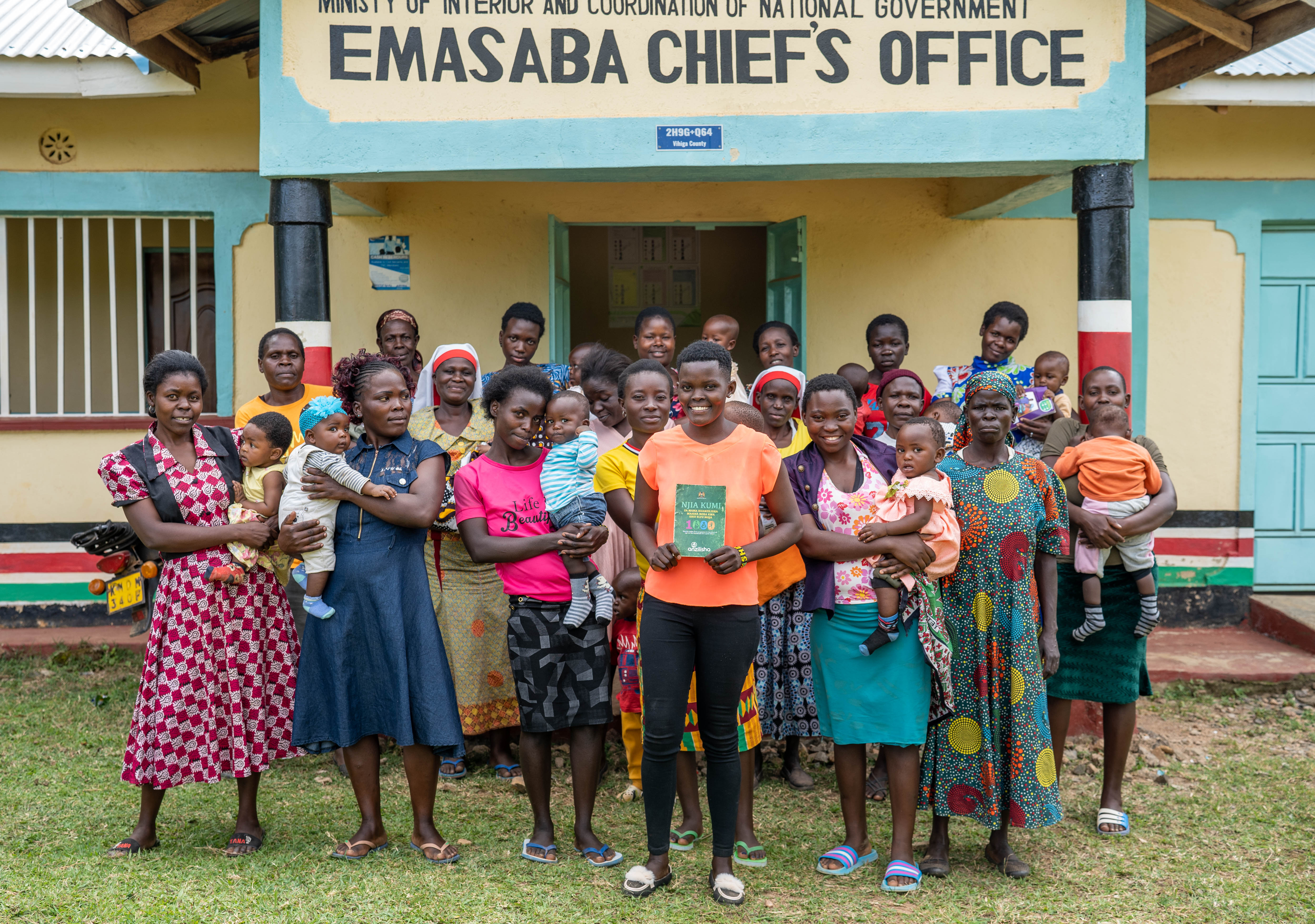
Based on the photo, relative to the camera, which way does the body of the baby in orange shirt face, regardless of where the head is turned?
away from the camera

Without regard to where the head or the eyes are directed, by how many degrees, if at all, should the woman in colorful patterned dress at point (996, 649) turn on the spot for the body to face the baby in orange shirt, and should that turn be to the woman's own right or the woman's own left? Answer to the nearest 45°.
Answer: approximately 135° to the woman's own left

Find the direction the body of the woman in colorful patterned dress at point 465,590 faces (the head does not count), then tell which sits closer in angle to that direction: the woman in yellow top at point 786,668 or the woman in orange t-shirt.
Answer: the woman in orange t-shirt

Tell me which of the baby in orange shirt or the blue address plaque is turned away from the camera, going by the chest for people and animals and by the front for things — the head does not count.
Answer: the baby in orange shirt

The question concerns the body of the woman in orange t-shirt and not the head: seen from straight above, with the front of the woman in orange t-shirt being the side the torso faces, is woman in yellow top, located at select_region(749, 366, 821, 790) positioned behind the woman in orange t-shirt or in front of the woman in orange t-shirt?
behind

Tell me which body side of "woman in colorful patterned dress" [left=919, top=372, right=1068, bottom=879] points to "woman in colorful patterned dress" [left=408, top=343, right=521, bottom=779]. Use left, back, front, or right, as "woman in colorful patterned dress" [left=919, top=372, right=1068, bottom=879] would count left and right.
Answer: right

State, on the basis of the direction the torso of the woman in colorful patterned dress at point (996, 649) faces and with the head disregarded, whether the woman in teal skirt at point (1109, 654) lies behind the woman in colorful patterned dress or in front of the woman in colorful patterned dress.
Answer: behind

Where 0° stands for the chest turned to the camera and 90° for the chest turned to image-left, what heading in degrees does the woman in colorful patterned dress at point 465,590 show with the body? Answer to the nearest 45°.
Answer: approximately 0°
